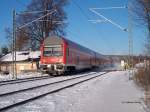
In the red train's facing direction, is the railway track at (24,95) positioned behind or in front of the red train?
in front

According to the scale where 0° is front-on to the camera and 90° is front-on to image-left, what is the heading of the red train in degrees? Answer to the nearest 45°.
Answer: approximately 45°
